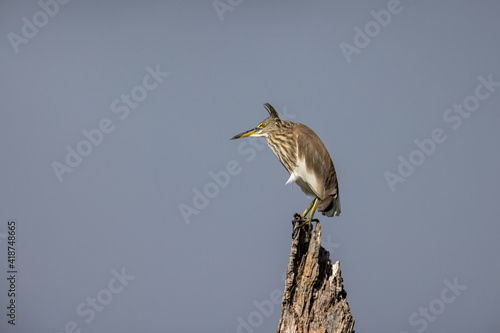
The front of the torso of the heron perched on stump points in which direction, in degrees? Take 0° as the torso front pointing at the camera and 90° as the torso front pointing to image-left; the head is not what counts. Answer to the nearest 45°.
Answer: approximately 90°
